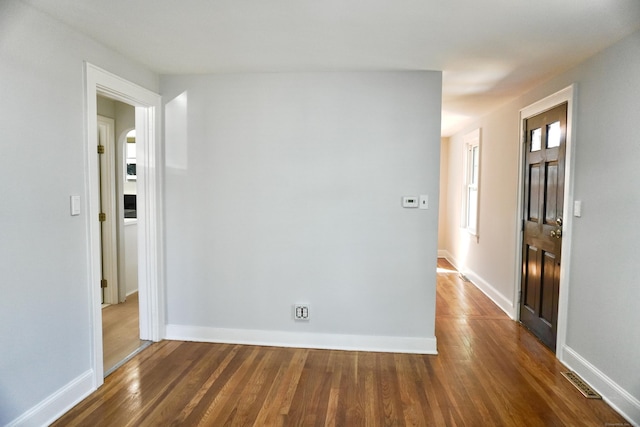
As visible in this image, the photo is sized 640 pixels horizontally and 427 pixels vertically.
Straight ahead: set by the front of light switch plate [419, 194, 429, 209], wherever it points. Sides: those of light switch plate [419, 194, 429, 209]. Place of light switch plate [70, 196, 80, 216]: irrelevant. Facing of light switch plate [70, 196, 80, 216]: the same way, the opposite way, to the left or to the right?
to the left

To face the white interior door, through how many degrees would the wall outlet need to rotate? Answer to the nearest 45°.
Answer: approximately 135° to its right

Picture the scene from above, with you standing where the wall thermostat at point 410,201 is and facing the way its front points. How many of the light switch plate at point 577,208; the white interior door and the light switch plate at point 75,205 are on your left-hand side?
1

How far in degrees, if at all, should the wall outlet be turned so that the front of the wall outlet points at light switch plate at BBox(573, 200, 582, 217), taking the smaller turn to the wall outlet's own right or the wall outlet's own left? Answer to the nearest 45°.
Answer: approximately 90° to the wall outlet's own left

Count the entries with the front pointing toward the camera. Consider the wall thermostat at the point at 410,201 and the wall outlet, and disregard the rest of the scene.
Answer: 2

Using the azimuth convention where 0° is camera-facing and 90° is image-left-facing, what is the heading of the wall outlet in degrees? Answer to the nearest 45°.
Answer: approximately 0°

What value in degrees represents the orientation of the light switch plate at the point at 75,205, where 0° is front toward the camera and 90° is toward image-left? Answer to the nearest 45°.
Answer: approximately 315°

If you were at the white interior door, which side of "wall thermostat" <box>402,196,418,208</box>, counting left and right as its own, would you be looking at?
right

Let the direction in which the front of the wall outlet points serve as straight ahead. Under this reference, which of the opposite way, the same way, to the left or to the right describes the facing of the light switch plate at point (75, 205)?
to the left

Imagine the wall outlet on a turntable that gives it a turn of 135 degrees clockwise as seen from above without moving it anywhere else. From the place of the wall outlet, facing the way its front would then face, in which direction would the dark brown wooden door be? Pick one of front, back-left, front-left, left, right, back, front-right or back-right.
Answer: back-right

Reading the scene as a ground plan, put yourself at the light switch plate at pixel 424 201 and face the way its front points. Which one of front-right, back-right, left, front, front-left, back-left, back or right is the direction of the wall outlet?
right

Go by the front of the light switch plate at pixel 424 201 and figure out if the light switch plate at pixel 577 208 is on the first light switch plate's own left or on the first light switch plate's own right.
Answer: on the first light switch plate's own left
